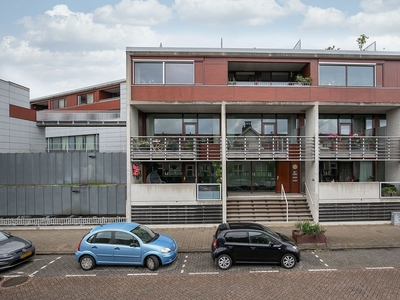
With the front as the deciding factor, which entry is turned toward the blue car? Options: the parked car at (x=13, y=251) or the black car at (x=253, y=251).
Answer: the parked car

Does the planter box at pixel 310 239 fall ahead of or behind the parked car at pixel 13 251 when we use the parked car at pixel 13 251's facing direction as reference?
ahead

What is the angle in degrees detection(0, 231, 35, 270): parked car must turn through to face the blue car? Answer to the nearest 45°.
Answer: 0° — it already faces it

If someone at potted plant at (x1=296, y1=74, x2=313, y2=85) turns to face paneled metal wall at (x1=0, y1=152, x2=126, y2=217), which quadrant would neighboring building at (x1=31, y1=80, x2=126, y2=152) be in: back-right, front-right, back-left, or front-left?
front-right

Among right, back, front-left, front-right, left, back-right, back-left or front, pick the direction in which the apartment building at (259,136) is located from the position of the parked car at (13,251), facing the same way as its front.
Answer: front-left

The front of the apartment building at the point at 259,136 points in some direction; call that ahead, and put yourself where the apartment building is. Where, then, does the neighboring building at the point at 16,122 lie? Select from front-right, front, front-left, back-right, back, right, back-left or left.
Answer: right

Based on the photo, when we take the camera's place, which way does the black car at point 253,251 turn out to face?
facing to the right of the viewer

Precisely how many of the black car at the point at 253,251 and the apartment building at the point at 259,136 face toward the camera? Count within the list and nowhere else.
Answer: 1

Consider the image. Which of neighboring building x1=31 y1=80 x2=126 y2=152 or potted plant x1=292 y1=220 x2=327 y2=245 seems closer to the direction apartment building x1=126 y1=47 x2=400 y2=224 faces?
the potted plant

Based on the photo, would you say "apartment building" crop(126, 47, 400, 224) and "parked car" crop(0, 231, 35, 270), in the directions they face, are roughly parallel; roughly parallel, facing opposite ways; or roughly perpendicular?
roughly perpendicular

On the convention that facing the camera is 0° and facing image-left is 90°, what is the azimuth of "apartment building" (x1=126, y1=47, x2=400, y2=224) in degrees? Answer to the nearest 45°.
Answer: approximately 0°

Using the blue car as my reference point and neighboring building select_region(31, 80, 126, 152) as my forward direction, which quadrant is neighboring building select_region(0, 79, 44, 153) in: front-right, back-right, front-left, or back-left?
front-left

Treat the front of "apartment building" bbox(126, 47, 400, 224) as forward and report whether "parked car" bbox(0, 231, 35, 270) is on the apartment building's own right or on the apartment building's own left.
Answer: on the apartment building's own right
